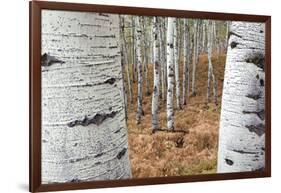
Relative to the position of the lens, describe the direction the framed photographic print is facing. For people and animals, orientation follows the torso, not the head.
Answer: facing the viewer and to the right of the viewer
